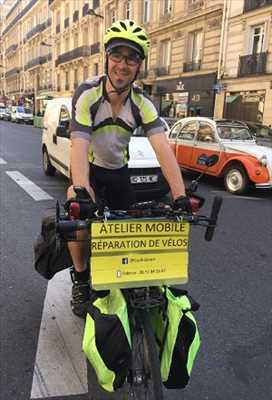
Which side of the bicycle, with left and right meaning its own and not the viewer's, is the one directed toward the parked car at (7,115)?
back

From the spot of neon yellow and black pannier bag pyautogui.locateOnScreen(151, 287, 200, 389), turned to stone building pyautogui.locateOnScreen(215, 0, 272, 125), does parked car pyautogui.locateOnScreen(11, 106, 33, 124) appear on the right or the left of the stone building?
left

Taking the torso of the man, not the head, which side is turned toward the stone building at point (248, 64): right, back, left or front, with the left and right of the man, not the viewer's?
back

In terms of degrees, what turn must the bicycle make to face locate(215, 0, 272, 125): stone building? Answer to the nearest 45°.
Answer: approximately 180°

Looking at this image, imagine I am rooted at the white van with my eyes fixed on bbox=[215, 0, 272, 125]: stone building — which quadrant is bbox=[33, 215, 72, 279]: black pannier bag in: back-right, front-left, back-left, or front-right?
back-right

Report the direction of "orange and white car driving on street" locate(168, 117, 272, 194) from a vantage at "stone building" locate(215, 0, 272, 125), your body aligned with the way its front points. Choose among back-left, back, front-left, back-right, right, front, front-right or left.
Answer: front-left

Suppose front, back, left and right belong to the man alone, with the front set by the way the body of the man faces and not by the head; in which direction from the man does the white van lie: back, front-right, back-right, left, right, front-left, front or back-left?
back

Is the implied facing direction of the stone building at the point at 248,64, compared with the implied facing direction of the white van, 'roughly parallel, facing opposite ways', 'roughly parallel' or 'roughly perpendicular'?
roughly perpendicular

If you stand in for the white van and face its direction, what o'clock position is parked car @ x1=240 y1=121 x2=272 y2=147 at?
The parked car is roughly at 9 o'clock from the white van.
